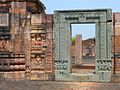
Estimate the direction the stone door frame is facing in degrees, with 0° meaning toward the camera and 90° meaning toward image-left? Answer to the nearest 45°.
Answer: approximately 0°
